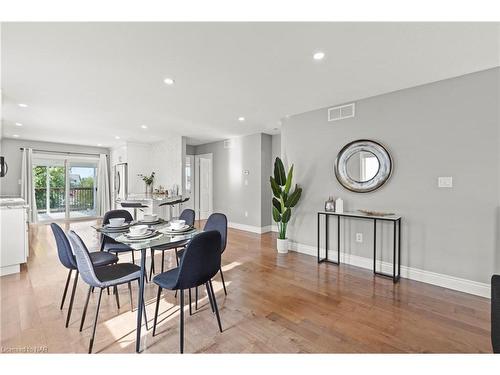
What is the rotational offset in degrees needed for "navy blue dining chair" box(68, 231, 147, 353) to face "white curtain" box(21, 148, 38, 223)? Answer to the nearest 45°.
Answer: approximately 45° to its left

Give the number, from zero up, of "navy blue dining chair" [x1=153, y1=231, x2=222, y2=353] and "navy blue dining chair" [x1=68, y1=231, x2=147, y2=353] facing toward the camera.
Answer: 0

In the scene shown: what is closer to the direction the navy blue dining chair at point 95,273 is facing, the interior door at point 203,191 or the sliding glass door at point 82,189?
the interior door

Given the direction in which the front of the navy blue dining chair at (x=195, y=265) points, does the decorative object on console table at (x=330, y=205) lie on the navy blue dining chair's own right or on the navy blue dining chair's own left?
on the navy blue dining chair's own right

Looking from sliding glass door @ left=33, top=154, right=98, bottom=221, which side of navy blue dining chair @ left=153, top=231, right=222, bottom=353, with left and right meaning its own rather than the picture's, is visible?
front

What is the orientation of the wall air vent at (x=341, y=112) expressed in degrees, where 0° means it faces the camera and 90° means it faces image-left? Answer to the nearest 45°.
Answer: approximately 45°

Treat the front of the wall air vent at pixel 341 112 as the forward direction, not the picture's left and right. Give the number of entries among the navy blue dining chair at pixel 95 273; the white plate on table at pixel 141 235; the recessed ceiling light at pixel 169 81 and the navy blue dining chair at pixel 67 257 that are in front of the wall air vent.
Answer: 4

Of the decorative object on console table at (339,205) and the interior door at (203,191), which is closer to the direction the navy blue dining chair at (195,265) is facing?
the interior door

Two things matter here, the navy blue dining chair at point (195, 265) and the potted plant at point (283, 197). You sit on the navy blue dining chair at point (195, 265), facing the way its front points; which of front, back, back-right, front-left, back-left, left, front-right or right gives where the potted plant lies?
right

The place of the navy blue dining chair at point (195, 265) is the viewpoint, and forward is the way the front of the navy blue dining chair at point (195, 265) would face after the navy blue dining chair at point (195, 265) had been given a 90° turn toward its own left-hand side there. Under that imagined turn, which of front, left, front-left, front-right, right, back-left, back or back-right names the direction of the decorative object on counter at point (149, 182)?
back-right

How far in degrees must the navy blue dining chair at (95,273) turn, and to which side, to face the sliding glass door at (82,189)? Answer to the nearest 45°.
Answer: approximately 45° to its left

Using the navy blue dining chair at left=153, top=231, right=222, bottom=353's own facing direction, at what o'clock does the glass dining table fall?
The glass dining table is roughly at 12 o'clock from the navy blue dining chair.

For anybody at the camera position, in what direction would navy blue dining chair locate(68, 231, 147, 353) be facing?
facing away from the viewer and to the right of the viewer

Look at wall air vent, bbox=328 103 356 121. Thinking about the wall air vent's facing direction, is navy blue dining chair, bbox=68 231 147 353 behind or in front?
in front

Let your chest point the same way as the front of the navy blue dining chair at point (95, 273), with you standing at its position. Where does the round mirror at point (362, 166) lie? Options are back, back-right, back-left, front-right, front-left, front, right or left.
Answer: front-right
